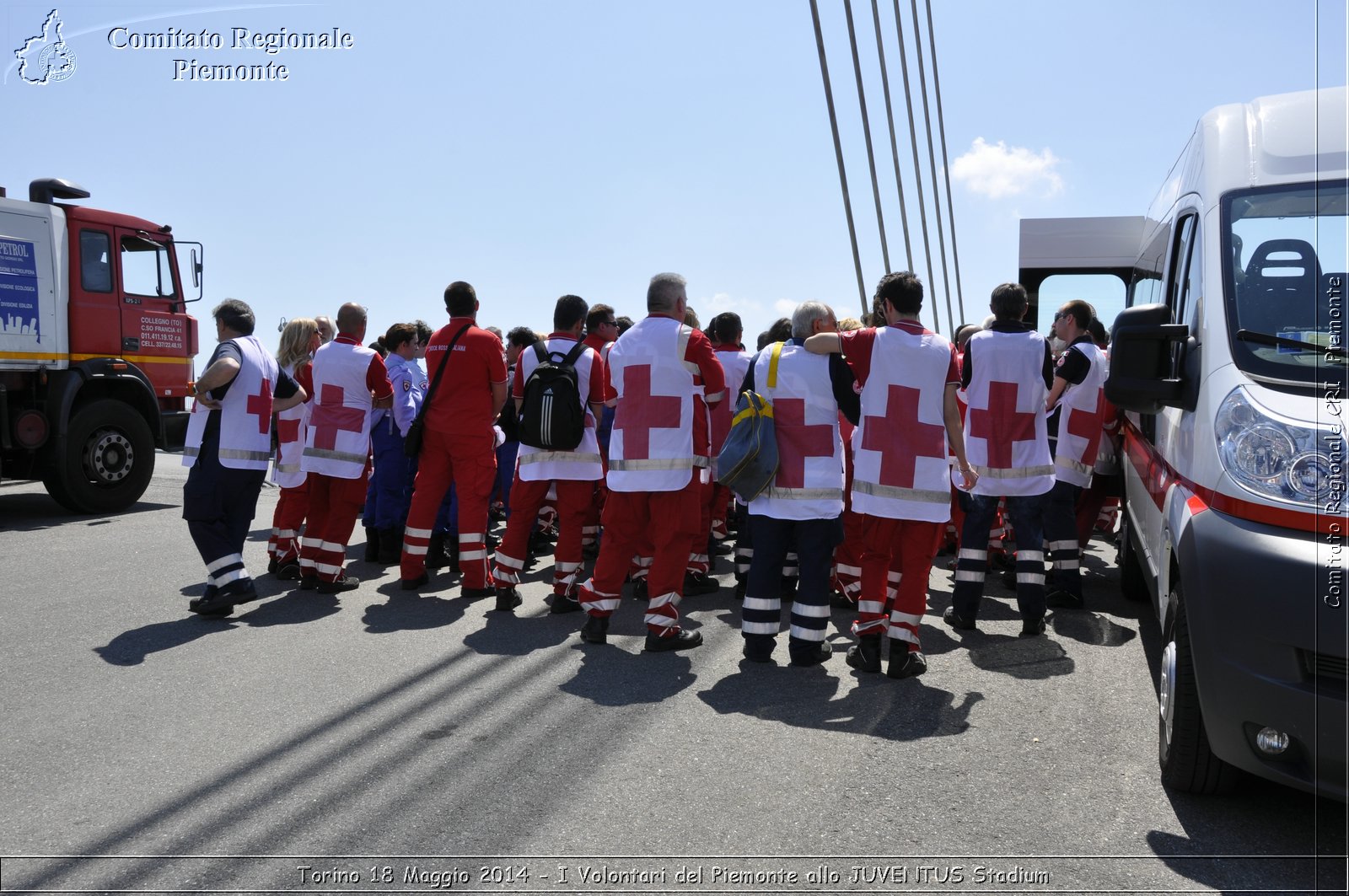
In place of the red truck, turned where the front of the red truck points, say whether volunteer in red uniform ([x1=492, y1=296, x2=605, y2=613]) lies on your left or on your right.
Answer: on your right

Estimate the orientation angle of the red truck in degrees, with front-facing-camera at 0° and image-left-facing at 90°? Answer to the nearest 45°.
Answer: approximately 270°

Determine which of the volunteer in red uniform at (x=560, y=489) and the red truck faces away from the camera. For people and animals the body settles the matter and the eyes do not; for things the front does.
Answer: the volunteer in red uniform

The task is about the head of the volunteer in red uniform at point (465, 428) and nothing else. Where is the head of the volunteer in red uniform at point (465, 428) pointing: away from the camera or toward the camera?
away from the camera

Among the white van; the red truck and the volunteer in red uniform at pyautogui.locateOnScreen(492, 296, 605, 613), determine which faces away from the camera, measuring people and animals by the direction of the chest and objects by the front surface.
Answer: the volunteer in red uniform

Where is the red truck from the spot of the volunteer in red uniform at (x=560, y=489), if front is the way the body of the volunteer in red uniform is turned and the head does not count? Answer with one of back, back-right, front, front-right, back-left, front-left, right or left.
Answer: front-left

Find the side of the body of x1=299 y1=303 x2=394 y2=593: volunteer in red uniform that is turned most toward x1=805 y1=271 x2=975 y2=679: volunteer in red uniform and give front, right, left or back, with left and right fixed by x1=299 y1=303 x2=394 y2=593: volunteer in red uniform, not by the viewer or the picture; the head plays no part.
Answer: right

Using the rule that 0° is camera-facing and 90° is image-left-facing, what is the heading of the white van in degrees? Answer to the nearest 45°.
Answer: approximately 315°

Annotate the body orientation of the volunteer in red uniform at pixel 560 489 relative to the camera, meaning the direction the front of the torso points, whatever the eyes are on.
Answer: away from the camera

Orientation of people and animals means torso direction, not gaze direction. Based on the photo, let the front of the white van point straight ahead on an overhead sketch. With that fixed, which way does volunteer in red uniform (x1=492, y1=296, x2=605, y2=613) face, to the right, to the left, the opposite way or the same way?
the opposite way

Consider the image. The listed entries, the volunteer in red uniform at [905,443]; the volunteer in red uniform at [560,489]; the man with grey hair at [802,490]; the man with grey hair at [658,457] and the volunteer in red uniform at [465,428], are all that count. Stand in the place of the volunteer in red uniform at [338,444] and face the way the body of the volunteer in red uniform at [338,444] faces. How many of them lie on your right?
5

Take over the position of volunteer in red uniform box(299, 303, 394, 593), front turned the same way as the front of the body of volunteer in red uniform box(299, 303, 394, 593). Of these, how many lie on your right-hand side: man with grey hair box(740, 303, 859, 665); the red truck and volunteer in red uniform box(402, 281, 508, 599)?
2
